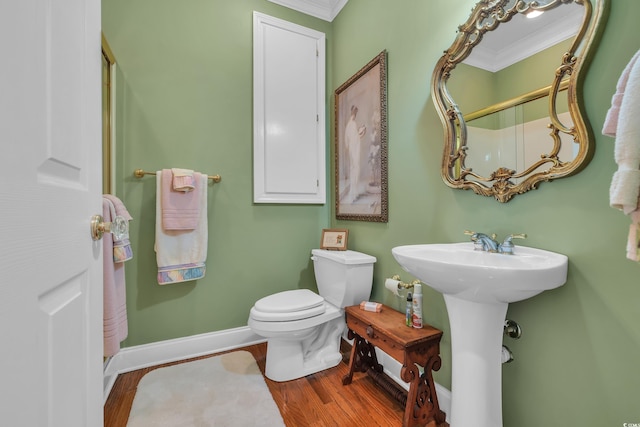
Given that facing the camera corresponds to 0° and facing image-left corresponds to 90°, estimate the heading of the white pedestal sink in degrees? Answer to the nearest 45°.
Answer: approximately 45°

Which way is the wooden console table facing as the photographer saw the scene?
facing the viewer and to the left of the viewer

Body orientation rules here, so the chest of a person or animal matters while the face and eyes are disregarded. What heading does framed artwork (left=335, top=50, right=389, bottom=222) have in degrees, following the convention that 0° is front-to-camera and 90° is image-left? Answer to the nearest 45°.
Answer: approximately 45°

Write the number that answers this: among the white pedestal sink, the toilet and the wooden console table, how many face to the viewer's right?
0

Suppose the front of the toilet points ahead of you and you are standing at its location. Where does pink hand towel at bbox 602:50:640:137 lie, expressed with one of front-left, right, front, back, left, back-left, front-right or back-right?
left

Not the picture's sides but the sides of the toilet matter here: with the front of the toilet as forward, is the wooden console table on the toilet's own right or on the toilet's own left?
on the toilet's own left

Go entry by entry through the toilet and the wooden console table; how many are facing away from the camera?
0
